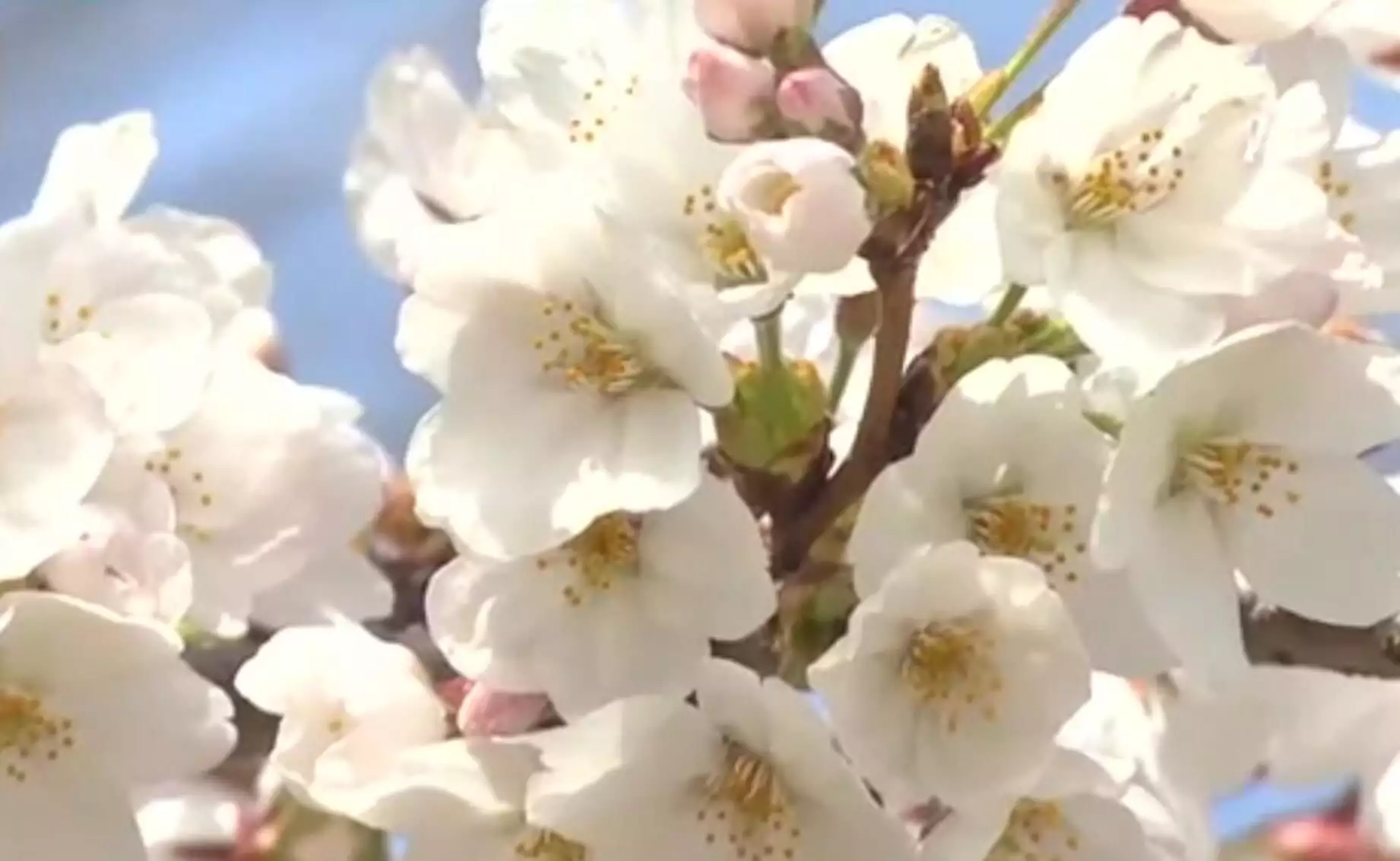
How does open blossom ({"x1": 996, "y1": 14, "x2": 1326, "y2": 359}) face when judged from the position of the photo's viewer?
facing the viewer and to the right of the viewer

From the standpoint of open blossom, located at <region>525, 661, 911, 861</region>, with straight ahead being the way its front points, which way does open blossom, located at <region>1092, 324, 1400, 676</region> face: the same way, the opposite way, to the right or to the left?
the same way

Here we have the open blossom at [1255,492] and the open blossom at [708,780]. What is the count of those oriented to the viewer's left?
0

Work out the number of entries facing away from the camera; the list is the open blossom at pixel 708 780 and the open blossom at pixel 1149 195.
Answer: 0

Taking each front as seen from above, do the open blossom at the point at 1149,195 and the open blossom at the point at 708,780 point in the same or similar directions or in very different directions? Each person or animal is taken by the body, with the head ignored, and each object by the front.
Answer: same or similar directions

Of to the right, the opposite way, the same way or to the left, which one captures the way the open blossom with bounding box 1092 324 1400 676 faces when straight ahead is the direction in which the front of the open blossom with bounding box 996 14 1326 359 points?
the same way

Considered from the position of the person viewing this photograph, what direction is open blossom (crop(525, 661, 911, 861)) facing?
facing the viewer

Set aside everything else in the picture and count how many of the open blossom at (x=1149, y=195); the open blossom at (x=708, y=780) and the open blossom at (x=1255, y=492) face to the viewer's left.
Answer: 0
